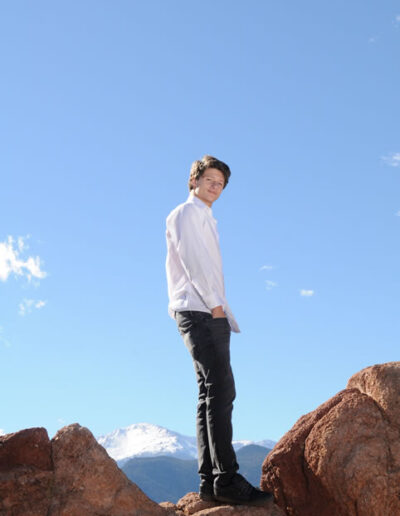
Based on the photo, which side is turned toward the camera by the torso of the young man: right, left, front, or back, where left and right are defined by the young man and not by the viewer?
right

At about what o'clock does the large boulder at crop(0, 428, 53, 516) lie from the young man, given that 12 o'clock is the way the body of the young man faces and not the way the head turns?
The large boulder is roughly at 6 o'clock from the young man.
